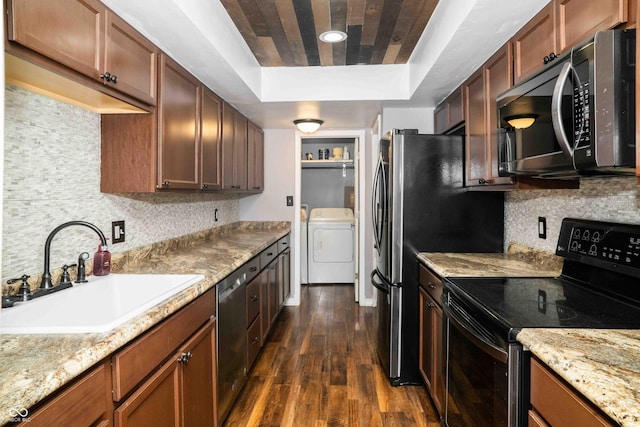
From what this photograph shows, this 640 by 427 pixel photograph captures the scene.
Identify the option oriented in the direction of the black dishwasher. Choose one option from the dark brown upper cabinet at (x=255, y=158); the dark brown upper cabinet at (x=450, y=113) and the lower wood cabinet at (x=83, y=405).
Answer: the dark brown upper cabinet at (x=450, y=113)

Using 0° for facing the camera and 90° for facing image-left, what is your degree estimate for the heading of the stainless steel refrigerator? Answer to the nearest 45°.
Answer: approximately 90°

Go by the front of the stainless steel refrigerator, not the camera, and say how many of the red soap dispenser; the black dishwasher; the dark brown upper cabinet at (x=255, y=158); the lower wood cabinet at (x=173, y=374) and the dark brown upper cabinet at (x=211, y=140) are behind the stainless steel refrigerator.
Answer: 0

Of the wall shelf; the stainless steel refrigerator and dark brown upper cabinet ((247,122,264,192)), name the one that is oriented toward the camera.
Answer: the wall shelf

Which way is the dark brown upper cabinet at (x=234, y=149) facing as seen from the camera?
to the viewer's right

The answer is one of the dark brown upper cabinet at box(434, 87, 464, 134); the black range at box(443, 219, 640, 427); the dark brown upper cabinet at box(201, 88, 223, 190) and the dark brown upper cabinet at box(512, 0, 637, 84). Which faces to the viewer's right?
the dark brown upper cabinet at box(201, 88, 223, 190)

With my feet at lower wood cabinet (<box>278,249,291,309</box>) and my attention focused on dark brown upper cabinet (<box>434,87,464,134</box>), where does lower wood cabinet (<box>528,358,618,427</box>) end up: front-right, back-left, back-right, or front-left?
front-right

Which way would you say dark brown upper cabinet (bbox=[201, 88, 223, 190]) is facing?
to the viewer's right

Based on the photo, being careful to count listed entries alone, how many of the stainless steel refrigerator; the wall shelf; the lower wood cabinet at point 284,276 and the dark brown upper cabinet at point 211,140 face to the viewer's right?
2

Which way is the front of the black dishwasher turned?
to the viewer's right

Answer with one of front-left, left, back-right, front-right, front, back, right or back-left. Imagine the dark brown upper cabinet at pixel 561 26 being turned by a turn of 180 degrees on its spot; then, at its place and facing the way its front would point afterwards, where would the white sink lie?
back

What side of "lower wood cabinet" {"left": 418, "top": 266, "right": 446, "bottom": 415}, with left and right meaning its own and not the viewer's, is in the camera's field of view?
left

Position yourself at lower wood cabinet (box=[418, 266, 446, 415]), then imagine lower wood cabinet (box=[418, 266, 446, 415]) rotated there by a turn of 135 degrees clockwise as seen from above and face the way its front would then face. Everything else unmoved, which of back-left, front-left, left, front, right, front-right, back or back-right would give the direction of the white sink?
back

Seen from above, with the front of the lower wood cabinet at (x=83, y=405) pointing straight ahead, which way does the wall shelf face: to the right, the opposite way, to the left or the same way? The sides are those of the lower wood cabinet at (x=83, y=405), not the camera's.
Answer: to the right

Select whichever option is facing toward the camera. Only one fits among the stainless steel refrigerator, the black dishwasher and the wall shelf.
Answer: the wall shelf

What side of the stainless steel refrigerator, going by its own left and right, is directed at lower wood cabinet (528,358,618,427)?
left

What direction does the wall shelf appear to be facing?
toward the camera

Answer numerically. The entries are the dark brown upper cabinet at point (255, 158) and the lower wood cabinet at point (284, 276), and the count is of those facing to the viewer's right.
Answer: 2

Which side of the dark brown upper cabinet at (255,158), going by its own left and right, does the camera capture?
right

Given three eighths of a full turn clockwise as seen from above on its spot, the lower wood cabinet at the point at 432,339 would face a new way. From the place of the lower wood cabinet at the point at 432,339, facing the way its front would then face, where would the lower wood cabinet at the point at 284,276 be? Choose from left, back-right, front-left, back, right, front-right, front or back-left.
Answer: left

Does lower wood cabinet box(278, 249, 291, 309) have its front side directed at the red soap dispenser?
no
